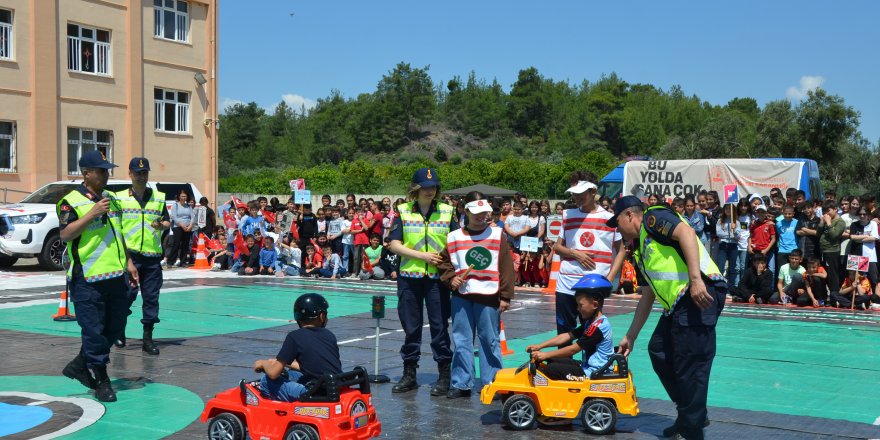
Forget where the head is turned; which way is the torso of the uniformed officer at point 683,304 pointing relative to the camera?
to the viewer's left

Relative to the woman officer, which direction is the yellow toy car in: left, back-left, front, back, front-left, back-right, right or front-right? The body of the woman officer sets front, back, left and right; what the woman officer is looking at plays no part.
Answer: front-left

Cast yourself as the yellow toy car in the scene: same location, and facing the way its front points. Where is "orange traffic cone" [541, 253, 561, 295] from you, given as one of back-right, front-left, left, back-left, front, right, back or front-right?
right

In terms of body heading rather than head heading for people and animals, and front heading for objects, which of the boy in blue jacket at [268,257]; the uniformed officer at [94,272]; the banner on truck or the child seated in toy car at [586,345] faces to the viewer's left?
the child seated in toy car

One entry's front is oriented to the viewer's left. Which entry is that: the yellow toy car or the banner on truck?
the yellow toy car

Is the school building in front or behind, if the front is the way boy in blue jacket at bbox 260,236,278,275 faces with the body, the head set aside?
behind

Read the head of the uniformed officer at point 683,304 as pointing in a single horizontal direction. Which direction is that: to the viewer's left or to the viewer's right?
to the viewer's left

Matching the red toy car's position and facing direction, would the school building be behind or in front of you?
in front

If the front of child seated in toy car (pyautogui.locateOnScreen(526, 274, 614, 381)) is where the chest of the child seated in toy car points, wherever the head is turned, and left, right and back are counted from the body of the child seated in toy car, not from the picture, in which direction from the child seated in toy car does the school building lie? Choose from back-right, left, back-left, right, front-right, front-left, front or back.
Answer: front-right

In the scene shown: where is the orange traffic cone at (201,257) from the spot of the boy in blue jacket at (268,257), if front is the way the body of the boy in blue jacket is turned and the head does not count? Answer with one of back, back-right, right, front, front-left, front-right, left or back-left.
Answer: back-right

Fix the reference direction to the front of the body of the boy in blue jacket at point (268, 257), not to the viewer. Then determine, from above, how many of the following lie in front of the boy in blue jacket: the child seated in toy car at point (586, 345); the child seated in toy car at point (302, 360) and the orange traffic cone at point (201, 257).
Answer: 2

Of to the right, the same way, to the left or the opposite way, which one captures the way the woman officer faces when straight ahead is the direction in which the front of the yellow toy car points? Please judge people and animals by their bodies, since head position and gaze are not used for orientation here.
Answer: to the left

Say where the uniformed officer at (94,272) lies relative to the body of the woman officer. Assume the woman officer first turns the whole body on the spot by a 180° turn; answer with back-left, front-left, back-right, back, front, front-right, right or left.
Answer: left

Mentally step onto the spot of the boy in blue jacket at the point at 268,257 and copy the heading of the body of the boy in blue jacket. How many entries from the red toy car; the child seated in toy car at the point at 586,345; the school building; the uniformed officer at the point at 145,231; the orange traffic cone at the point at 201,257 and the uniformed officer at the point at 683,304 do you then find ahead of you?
4

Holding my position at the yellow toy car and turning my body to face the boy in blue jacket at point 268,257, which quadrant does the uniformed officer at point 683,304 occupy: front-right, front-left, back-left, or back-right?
back-right

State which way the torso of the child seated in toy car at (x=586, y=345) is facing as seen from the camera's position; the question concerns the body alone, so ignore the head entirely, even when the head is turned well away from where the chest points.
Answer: to the viewer's left
